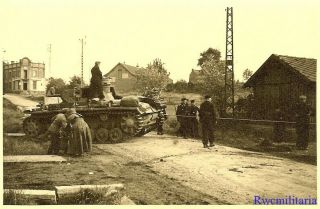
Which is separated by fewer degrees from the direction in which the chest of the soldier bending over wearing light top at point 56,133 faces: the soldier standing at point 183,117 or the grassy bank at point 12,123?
the soldier standing

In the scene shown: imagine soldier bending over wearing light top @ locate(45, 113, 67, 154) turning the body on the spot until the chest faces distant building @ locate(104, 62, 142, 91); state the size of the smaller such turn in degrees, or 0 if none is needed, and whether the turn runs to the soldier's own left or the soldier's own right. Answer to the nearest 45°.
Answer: approximately 45° to the soldier's own left

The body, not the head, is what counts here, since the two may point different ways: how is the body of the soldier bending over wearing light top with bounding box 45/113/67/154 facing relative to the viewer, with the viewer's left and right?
facing away from the viewer and to the right of the viewer

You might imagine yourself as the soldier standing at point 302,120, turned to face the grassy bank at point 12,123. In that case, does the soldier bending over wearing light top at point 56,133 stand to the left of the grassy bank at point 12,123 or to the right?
left

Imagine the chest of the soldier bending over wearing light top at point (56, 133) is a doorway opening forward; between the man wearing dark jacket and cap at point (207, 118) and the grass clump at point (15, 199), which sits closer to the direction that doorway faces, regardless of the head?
the man wearing dark jacket and cap

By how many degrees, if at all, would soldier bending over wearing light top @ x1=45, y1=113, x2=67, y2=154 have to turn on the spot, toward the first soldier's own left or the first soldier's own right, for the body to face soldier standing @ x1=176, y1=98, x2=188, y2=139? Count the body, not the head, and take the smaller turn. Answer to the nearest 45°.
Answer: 0° — they already face them

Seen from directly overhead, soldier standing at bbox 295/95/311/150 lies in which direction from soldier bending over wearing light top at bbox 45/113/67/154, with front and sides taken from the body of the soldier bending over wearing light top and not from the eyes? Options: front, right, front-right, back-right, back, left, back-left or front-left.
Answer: front-right

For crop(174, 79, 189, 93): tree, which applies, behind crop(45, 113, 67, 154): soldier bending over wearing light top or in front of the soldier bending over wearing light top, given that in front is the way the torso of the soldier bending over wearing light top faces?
in front

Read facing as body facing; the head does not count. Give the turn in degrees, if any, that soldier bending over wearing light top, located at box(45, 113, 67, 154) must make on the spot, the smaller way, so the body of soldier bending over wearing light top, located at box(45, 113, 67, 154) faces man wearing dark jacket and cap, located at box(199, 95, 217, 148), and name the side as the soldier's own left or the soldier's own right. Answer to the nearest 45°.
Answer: approximately 45° to the soldier's own right

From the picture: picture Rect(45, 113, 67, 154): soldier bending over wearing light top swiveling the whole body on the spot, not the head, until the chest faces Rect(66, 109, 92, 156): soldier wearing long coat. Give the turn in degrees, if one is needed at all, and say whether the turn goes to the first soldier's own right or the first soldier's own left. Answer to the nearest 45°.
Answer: approximately 90° to the first soldier's own right
